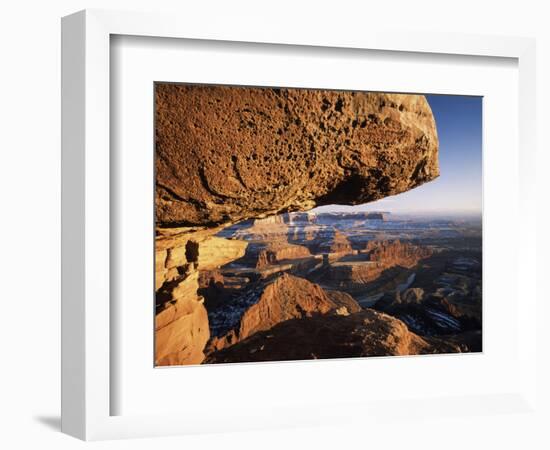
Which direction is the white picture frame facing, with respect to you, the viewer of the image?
facing the viewer and to the right of the viewer
